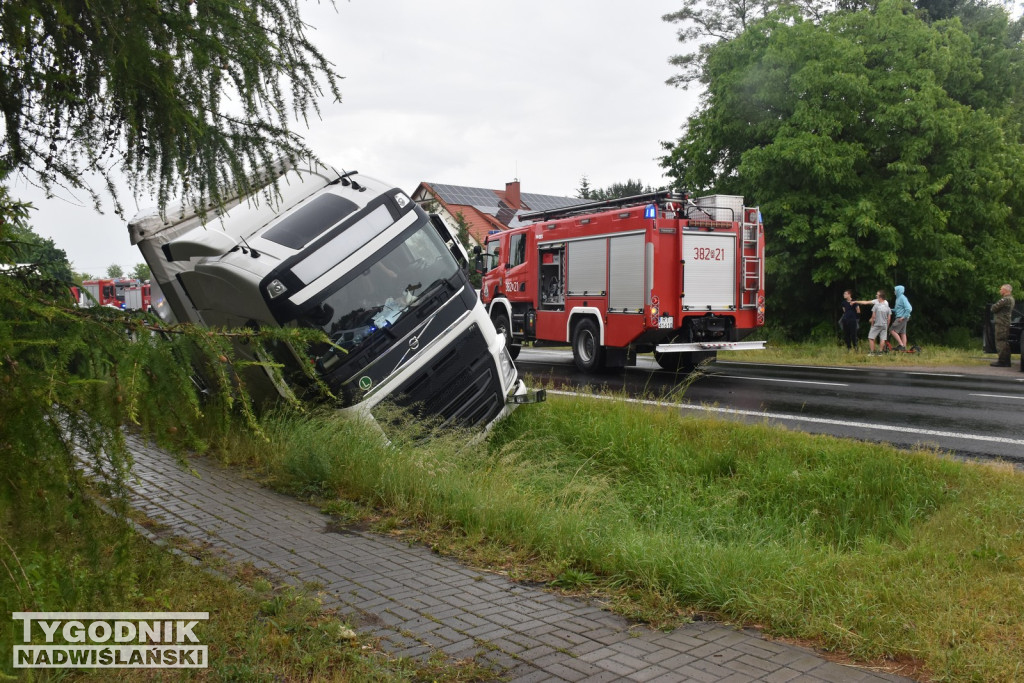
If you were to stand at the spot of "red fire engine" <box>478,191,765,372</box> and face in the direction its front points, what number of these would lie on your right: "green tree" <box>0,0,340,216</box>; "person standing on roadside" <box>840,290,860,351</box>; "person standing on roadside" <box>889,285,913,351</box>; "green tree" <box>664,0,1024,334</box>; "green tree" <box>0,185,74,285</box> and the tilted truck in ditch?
3

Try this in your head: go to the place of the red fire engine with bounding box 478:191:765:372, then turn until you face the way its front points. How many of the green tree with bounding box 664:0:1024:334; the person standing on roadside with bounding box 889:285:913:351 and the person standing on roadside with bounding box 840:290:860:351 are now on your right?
3

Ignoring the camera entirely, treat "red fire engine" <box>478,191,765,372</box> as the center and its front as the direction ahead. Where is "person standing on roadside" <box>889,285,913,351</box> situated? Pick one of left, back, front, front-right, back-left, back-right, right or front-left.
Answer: right

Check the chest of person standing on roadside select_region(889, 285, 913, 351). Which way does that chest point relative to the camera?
to the viewer's left

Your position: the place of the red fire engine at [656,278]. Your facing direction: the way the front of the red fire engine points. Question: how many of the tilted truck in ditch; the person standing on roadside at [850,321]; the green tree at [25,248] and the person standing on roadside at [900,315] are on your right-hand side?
2

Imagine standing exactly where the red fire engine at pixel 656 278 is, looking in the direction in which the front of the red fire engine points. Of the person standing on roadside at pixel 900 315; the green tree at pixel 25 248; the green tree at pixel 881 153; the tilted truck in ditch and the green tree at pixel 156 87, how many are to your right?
2

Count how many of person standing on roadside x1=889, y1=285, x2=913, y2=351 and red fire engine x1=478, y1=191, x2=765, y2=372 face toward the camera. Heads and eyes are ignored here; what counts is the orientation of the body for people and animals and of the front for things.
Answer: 0

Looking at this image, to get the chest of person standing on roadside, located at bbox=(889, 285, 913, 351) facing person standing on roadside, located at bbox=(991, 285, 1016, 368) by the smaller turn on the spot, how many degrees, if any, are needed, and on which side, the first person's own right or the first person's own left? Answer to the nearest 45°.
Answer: approximately 135° to the first person's own left

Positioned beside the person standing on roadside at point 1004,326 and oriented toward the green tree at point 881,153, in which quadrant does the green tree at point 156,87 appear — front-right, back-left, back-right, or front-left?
back-left

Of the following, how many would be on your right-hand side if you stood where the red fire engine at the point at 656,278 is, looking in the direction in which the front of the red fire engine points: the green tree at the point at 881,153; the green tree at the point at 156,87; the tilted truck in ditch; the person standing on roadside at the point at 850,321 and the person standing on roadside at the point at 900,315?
3

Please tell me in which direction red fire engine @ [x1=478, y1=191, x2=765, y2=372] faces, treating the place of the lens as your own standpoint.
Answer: facing away from the viewer and to the left of the viewer
